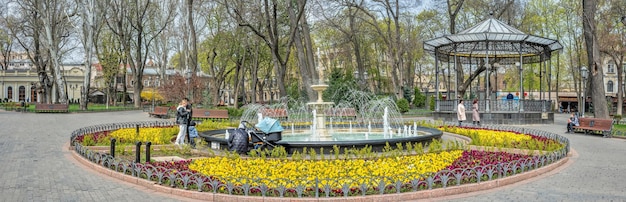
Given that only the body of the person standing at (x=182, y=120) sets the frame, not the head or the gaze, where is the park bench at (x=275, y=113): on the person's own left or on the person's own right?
on the person's own left
